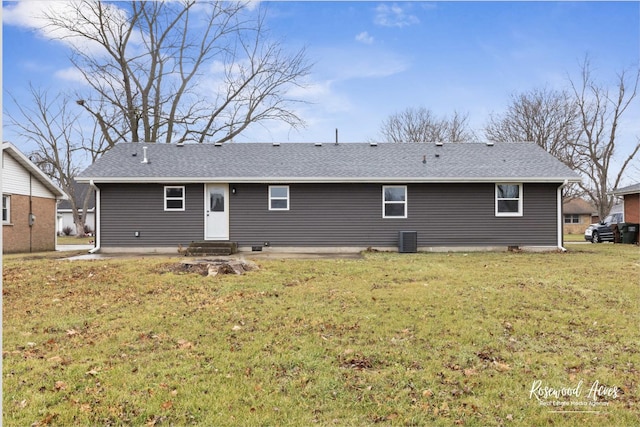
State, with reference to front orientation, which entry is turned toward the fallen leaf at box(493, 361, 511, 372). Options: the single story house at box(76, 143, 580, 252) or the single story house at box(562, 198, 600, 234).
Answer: the single story house at box(562, 198, 600, 234)

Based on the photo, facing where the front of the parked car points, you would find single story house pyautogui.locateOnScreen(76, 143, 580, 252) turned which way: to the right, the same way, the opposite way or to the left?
to the right

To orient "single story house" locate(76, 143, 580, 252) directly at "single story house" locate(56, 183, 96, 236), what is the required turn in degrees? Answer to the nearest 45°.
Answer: approximately 45° to its left

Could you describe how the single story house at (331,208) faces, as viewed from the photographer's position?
facing away from the viewer

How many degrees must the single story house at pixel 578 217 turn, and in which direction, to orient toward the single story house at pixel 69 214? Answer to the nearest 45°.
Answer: approximately 45° to its right

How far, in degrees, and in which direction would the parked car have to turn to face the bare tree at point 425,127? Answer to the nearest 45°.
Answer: approximately 90° to its right

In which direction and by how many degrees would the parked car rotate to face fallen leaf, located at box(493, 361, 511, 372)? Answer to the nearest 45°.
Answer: approximately 45° to its left

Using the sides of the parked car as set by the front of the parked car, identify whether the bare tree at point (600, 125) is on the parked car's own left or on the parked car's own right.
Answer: on the parked car's own right
